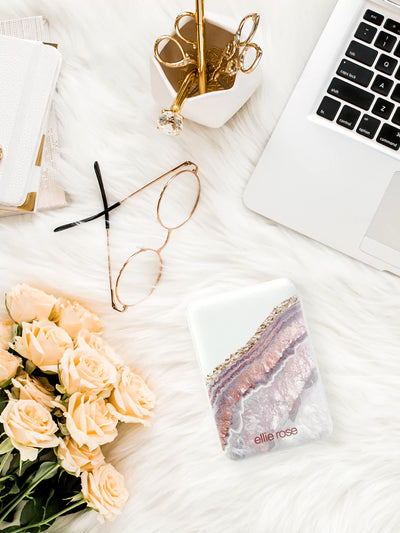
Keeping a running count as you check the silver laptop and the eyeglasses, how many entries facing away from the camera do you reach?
0

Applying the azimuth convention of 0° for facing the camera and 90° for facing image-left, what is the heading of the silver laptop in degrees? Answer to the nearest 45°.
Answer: approximately 45°

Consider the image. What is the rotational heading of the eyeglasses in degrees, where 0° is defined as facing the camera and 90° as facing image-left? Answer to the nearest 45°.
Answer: approximately 315°

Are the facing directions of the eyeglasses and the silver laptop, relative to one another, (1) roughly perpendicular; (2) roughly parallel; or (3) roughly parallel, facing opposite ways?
roughly perpendicular
